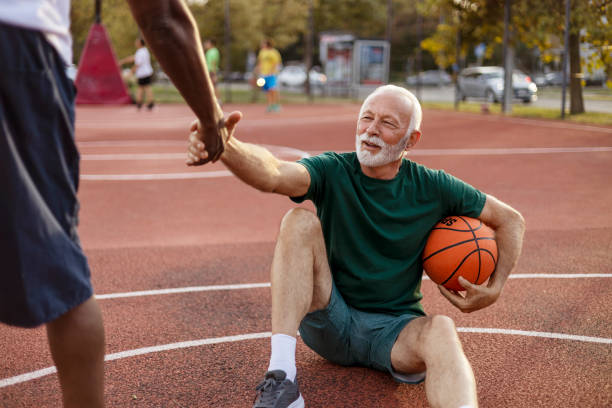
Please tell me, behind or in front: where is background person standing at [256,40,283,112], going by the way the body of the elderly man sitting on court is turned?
behind

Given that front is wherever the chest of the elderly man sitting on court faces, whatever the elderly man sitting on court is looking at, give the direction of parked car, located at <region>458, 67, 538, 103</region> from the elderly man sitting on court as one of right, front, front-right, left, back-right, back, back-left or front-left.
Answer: back

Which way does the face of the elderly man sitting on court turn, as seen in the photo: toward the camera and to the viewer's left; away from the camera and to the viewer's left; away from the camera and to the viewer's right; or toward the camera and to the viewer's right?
toward the camera and to the viewer's left

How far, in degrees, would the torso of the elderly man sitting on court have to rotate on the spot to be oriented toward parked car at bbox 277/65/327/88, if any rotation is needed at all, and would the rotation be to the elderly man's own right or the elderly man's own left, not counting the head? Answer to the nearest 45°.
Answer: approximately 180°

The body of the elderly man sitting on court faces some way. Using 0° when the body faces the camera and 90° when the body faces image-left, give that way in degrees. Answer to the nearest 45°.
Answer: approximately 0°
